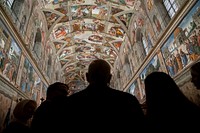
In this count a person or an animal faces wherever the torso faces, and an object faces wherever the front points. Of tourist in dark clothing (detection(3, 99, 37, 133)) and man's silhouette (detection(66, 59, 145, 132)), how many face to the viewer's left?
0

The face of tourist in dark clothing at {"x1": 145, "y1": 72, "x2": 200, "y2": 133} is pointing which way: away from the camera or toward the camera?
away from the camera

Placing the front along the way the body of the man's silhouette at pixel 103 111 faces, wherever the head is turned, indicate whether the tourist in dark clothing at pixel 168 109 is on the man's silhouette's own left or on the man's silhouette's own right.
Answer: on the man's silhouette's own right

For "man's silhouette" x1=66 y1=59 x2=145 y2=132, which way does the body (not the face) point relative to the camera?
away from the camera

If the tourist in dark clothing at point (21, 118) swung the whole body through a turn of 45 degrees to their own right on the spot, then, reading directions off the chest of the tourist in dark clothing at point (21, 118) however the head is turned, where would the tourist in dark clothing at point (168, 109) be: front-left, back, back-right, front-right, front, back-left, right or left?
front-right

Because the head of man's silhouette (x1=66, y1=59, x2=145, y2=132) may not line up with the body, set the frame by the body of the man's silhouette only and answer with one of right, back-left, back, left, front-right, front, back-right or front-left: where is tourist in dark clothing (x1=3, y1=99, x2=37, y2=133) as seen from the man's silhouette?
front-left

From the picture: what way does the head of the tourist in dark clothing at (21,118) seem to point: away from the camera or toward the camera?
away from the camera

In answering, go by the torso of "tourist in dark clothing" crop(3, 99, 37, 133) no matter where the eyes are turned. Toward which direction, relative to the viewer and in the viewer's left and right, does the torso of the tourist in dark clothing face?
facing away from the viewer and to the right of the viewer
